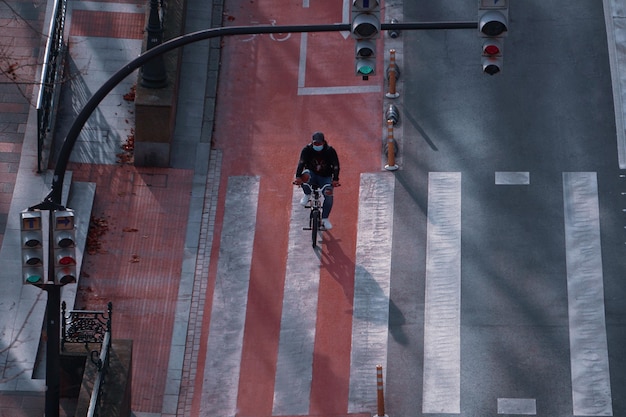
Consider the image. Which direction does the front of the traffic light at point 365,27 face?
toward the camera

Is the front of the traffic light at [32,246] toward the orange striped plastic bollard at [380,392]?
no

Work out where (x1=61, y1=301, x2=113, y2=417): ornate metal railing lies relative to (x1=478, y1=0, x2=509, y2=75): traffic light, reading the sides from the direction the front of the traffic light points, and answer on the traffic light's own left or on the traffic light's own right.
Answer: on the traffic light's own right

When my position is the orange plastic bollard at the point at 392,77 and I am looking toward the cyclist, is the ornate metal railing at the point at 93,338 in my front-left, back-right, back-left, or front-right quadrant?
front-right

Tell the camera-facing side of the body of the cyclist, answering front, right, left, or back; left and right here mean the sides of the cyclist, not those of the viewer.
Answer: front

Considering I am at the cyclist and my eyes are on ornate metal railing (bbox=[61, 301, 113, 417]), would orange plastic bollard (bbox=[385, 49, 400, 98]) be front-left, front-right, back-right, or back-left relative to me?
back-right

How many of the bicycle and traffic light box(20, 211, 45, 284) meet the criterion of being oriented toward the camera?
2

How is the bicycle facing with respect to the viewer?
toward the camera
